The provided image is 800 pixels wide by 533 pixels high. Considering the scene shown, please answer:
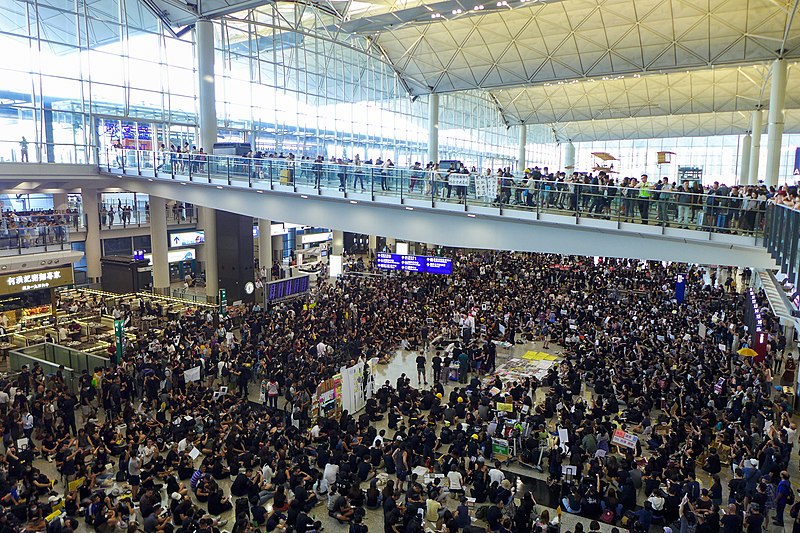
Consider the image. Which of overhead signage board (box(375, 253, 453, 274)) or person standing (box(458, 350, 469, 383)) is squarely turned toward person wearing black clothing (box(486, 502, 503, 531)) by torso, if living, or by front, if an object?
the overhead signage board

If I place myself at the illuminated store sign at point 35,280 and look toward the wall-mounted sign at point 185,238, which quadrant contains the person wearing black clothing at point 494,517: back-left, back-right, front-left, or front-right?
back-right

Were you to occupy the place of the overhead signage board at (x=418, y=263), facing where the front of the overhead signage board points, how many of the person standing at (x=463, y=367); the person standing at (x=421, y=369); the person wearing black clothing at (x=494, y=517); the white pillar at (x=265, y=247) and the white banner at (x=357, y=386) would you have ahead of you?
4

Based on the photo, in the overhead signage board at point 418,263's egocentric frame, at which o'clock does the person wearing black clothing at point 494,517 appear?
The person wearing black clothing is roughly at 12 o'clock from the overhead signage board.

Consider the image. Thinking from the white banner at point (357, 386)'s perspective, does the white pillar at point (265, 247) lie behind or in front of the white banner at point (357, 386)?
behind

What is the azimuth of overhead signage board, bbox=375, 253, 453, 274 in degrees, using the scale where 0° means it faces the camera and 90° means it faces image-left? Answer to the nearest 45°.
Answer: approximately 0°

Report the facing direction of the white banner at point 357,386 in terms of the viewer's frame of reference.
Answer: facing the viewer and to the right of the viewer

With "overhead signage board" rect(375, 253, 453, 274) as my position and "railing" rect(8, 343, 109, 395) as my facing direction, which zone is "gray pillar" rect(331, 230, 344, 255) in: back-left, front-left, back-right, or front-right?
back-right
